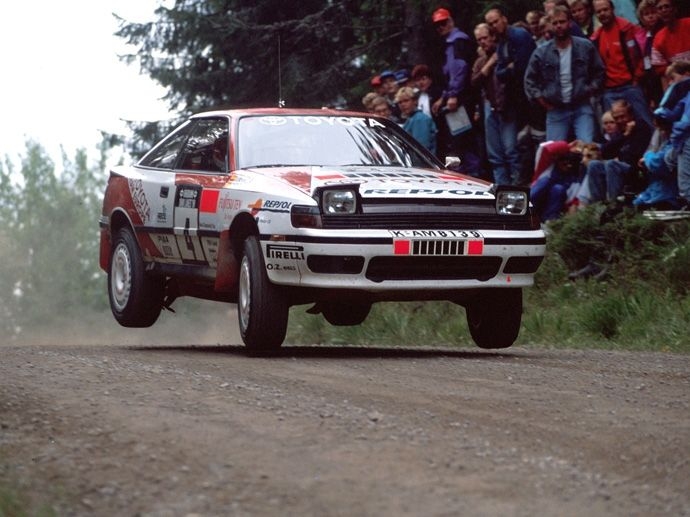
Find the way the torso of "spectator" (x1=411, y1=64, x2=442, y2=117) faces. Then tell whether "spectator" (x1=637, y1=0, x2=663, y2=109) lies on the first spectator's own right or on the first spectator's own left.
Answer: on the first spectator's own left

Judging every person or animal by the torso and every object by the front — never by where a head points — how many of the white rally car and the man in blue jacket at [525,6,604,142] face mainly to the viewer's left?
0

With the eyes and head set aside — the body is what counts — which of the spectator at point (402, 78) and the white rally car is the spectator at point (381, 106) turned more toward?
the white rally car

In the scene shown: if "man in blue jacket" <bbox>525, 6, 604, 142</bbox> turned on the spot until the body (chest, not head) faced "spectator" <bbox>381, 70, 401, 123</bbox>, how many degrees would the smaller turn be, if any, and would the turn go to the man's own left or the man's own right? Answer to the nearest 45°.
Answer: approximately 135° to the man's own right

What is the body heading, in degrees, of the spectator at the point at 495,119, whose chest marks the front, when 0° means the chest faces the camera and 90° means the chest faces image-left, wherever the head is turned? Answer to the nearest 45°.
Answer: approximately 45°

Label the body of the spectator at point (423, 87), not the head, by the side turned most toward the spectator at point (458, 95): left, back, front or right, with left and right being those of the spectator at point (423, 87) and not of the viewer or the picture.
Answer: left

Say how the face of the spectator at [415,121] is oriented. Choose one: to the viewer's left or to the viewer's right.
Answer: to the viewer's left

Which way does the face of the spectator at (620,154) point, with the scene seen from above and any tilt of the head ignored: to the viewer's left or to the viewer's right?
to the viewer's left
